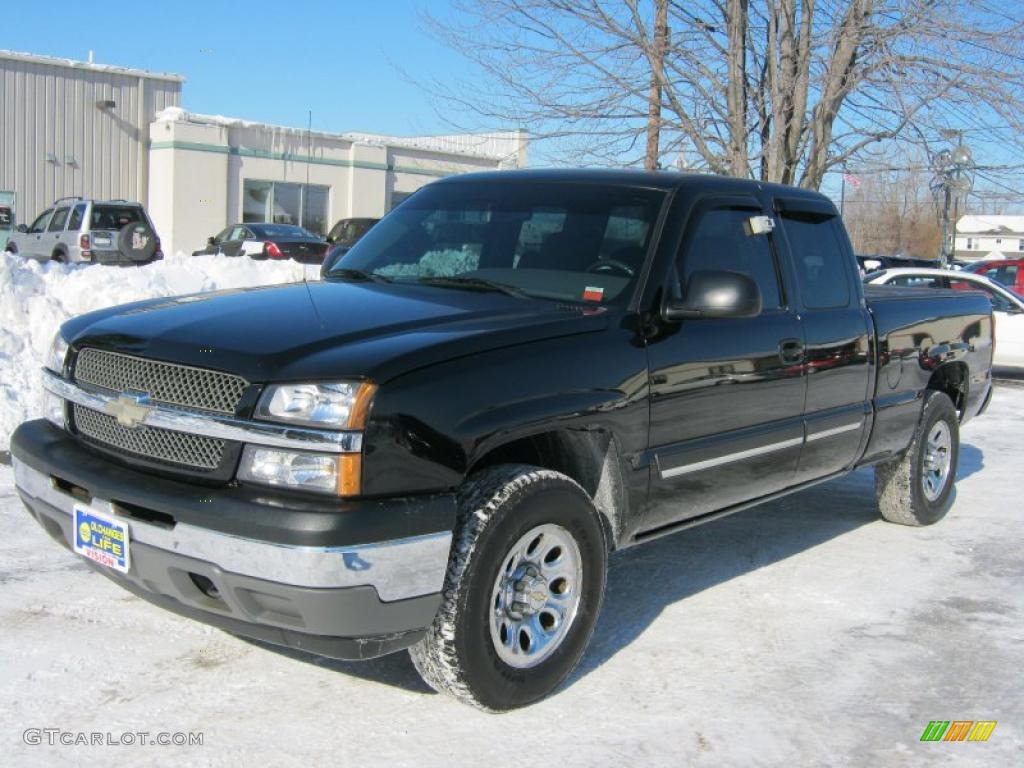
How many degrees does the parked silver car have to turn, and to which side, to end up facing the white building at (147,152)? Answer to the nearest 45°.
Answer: approximately 45° to its right

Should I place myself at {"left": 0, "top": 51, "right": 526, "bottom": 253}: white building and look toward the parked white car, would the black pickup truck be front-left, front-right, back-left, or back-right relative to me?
front-right

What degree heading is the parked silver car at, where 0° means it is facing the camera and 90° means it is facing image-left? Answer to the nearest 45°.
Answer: approximately 135°

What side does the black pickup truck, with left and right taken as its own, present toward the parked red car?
back

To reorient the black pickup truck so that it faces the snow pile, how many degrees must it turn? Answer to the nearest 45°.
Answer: approximately 90° to its right

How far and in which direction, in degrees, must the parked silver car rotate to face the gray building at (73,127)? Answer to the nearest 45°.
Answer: approximately 45° to its right

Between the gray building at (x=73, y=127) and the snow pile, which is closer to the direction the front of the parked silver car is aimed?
the gray building

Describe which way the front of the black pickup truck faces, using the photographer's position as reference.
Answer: facing the viewer and to the left of the viewer

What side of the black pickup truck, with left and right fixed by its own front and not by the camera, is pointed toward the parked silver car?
right

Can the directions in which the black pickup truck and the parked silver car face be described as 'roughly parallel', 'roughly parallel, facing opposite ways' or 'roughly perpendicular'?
roughly perpendicular

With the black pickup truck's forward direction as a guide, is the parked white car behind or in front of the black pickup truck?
behind

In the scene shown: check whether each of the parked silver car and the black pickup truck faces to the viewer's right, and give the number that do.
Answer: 0
